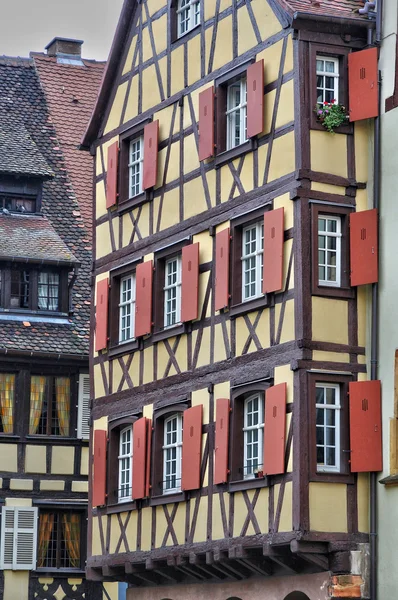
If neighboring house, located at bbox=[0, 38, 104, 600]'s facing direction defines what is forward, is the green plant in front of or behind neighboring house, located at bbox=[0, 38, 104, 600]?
in front

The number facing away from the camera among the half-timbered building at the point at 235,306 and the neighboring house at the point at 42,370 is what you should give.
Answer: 0

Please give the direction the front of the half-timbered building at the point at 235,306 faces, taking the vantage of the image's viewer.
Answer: facing the viewer and to the left of the viewer

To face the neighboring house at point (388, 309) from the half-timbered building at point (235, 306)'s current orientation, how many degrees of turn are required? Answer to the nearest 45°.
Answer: approximately 90° to its left

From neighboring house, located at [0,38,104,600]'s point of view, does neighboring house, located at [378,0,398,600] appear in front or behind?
in front

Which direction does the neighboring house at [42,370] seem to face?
toward the camera

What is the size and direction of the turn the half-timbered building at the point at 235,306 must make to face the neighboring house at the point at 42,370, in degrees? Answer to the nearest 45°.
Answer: approximately 90° to its right
